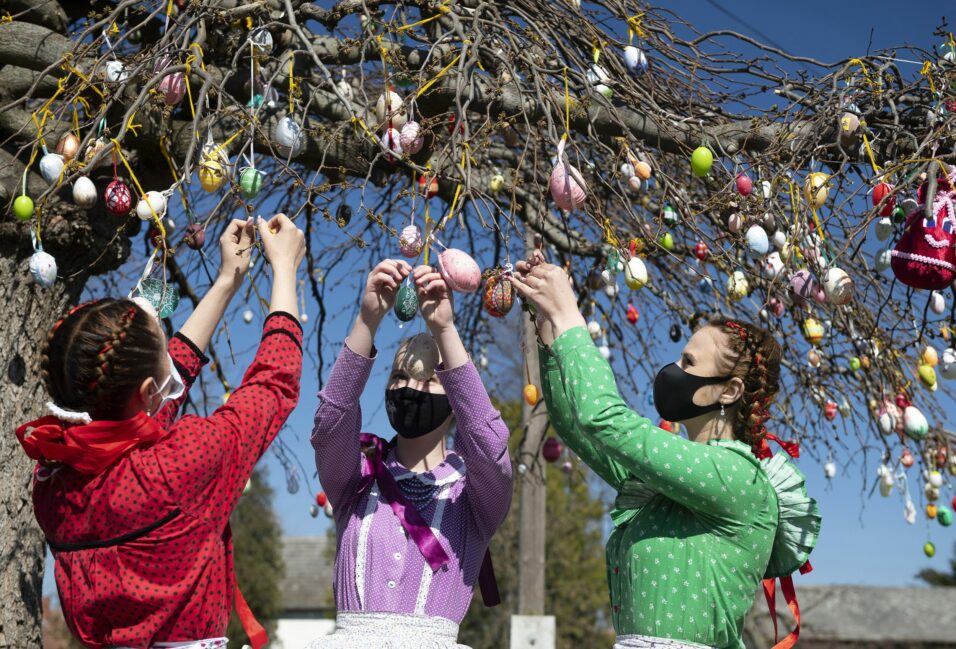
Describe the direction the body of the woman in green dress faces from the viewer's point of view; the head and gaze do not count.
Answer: to the viewer's left

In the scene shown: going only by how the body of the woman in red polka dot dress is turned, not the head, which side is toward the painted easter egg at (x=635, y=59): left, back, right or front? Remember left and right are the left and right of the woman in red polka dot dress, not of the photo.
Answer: front

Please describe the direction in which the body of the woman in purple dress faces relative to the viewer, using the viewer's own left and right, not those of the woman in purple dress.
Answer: facing the viewer

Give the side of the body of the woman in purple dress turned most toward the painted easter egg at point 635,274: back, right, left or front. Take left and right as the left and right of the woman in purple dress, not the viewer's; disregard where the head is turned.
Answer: left

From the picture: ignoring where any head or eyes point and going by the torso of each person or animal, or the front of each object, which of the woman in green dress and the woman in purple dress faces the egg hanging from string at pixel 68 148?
the woman in green dress

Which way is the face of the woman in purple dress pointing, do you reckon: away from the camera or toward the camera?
toward the camera

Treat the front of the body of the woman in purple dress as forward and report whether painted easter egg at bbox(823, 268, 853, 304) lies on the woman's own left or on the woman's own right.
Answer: on the woman's own left

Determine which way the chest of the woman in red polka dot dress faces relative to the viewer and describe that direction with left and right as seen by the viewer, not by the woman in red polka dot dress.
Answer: facing away from the viewer and to the right of the viewer

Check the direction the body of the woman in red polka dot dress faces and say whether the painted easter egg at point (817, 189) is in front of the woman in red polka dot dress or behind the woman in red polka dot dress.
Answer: in front

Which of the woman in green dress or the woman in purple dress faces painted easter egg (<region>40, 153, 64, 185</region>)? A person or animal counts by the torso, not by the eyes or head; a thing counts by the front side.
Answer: the woman in green dress

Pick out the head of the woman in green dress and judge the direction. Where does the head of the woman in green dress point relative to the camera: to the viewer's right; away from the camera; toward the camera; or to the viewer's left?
to the viewer's left

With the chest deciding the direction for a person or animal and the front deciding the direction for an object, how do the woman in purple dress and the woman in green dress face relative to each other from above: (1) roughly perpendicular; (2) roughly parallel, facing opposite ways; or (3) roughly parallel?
roughly perpendicular

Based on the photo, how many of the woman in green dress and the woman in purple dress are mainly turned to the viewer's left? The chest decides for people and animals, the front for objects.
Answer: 1

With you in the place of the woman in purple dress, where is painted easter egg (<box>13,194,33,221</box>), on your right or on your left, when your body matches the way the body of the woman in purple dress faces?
on your right

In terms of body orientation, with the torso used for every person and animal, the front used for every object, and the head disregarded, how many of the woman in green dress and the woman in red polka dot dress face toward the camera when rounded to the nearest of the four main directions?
0

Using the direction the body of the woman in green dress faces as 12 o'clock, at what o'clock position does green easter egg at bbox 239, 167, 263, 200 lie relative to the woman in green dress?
The green easter egg is roughly at 12 o'clock from the woman in green dress.
